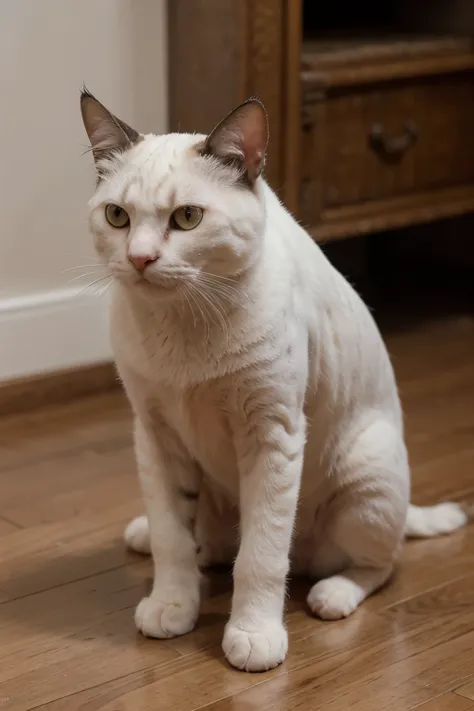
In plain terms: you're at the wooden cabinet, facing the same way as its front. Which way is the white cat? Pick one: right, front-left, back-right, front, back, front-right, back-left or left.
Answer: front-right

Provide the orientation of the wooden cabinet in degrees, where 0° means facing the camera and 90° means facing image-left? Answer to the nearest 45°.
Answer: approximately 315°

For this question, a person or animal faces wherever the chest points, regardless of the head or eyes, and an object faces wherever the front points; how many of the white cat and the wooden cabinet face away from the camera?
0

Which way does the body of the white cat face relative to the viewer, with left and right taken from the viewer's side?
facing the viewer and to the left of the viewer

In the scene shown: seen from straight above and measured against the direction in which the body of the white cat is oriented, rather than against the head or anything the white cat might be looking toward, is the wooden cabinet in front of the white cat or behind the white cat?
behind
